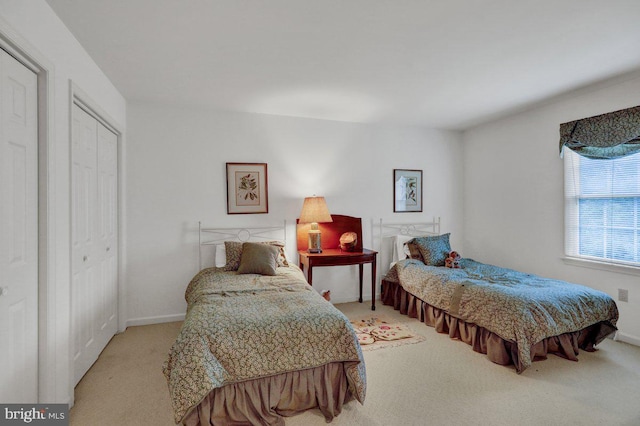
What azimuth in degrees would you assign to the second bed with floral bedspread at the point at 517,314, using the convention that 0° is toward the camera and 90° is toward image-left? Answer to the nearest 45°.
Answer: approximately 315°

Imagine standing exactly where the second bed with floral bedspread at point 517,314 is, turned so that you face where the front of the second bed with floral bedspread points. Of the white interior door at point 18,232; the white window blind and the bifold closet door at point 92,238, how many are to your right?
2

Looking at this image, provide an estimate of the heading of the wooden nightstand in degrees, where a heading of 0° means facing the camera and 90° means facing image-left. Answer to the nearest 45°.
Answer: approximately 0°

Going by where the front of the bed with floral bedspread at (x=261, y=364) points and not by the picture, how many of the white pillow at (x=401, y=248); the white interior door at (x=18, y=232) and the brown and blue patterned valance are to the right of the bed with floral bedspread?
1

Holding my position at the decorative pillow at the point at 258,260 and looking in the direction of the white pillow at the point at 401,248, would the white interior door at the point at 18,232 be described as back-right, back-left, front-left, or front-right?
back-right

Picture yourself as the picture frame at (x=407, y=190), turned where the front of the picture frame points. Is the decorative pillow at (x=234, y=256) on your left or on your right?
on your right

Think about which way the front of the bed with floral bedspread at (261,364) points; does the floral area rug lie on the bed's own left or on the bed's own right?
on the bed's own left

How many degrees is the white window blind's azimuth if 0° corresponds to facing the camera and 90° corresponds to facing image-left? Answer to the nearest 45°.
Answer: approximately 45°

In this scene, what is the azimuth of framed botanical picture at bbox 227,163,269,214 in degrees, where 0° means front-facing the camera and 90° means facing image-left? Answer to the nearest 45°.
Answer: approximately 0°

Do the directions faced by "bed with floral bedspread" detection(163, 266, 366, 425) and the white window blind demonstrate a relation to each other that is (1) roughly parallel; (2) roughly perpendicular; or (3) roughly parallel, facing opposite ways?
roughly perpendicular

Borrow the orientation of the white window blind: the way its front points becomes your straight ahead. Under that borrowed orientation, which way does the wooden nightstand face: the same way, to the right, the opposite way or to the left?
to the left

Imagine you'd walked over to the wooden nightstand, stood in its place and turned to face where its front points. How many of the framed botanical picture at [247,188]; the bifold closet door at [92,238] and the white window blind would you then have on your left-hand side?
1

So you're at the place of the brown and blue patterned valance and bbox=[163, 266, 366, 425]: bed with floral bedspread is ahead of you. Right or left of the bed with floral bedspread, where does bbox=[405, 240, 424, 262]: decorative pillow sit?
right
